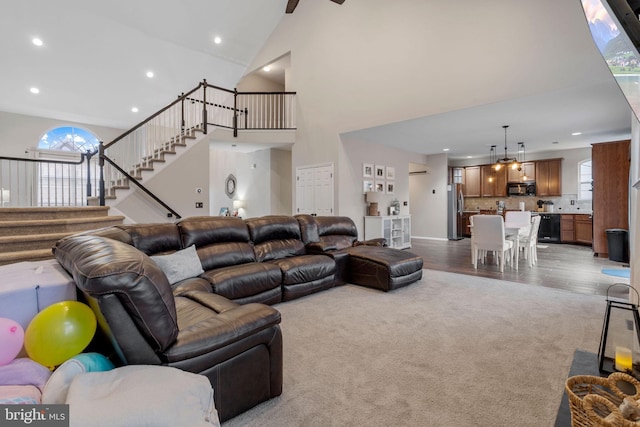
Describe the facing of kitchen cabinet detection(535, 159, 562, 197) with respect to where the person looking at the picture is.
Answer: facing the viewer

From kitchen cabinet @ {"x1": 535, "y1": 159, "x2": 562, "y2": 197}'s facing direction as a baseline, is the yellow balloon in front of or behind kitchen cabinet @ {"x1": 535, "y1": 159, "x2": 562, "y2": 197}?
in front

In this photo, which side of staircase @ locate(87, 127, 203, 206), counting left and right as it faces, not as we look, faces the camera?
left

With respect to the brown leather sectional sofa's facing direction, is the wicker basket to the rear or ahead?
ahead

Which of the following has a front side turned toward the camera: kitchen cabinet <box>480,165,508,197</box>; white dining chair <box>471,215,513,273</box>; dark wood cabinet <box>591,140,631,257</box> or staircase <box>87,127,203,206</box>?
the kitchen cabinet

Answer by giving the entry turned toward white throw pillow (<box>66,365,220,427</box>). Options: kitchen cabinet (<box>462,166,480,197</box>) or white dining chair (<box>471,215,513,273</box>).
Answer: the kitchen cabinet

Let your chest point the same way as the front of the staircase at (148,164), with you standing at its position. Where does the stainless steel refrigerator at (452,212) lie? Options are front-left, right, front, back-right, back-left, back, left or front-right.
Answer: back

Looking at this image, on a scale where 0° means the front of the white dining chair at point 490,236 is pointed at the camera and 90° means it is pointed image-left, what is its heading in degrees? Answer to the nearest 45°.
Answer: approximately 225°

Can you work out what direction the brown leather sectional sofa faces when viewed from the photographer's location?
facing the viewer and to the right of the viewer

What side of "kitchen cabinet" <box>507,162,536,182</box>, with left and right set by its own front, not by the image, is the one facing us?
front

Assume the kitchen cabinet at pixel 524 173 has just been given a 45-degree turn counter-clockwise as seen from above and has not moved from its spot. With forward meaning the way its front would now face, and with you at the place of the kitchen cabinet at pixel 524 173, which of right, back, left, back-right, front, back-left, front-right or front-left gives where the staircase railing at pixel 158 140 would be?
right

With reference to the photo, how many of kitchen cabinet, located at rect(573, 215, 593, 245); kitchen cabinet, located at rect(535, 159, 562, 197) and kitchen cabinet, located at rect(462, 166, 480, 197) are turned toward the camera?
3

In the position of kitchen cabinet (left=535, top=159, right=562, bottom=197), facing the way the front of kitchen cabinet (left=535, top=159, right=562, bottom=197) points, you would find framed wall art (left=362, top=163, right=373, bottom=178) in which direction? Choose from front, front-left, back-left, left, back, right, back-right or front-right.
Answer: front-right

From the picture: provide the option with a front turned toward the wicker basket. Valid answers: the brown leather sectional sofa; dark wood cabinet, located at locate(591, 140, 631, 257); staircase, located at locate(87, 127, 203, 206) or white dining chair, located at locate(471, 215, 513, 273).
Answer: the brown leather sectional sofa

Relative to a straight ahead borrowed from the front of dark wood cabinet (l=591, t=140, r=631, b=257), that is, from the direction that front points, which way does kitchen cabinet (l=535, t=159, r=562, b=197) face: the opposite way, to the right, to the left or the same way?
to the left

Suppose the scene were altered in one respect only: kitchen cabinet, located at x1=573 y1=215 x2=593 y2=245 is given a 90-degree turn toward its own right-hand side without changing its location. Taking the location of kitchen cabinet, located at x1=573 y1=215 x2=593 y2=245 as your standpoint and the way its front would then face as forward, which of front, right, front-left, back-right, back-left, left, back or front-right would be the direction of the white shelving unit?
front-left

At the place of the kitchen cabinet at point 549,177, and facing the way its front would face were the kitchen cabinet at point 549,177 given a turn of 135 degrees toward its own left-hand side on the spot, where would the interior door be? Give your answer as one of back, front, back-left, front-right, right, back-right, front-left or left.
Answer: back

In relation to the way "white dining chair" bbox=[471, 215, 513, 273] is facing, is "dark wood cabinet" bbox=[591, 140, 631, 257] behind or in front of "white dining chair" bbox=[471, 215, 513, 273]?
in front

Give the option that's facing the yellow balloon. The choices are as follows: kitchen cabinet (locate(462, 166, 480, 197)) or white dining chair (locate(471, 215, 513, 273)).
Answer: the kitchen cabinet

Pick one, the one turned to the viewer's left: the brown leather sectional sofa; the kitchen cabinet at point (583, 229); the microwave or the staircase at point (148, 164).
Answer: the staircase
